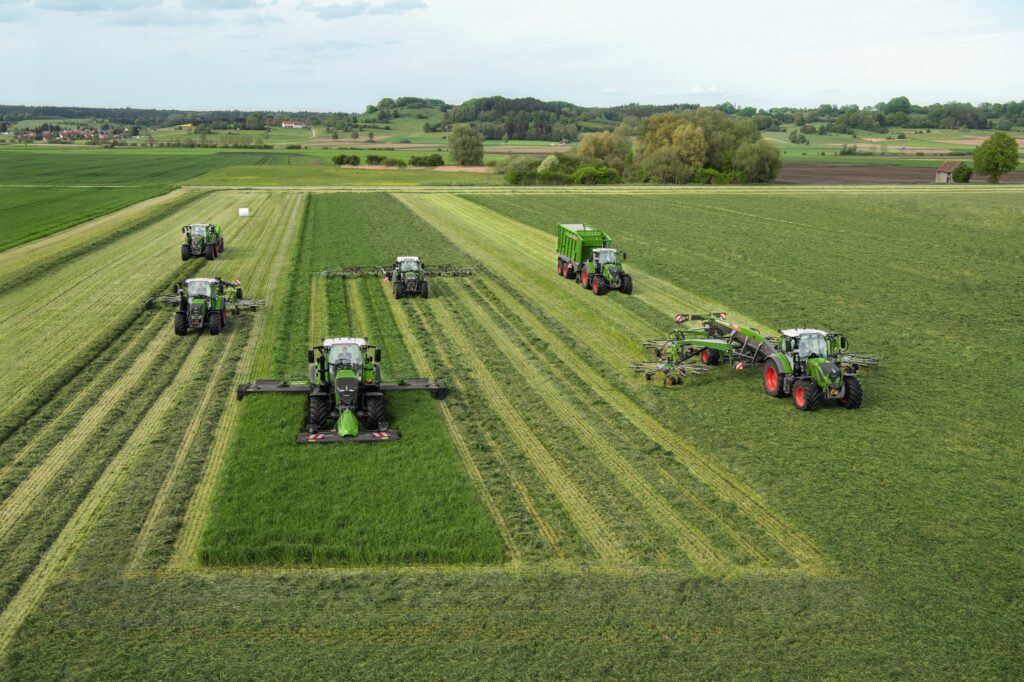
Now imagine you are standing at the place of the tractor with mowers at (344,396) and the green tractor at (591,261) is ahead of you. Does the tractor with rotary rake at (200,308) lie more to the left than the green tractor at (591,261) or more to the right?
left

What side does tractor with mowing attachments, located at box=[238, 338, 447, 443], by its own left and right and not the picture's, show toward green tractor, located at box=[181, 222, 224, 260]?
back

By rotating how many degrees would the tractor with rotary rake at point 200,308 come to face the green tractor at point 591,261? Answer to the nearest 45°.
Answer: approximately 90° to its left

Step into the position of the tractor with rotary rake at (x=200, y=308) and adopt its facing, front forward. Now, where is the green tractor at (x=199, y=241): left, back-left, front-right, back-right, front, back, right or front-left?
back

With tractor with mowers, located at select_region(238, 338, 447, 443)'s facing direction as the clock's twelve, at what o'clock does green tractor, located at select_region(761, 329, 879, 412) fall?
The green tractor is roughly at 9 o'clock from the tractor with mowers.

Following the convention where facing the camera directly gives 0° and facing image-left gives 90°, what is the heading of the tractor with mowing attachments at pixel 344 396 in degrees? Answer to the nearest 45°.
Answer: approximately 0°

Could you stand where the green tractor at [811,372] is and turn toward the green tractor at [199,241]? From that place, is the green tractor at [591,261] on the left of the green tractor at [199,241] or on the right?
right

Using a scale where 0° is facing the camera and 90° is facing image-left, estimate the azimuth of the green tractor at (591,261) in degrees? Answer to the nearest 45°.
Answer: approximately 315°

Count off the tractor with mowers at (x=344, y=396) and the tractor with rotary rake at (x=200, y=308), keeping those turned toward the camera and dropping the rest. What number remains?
2
